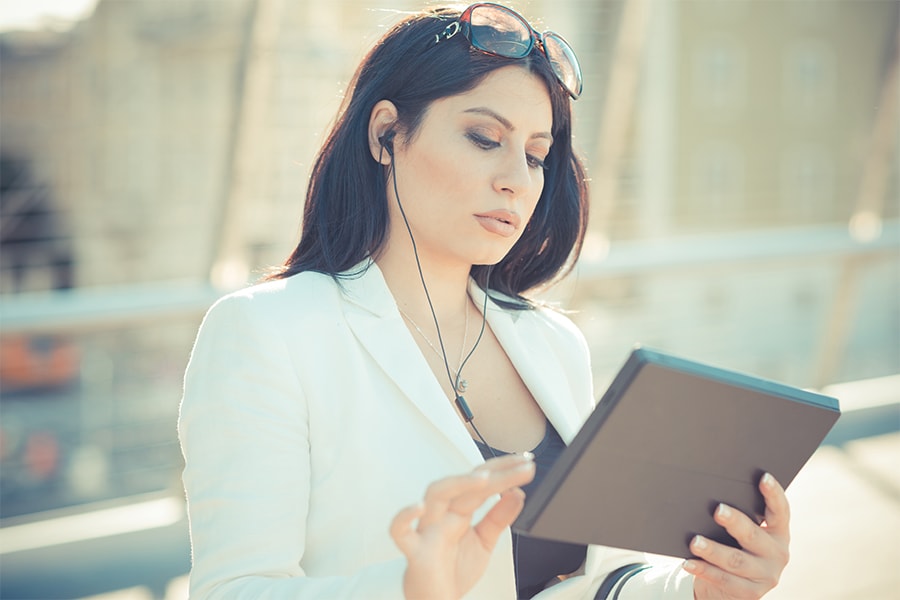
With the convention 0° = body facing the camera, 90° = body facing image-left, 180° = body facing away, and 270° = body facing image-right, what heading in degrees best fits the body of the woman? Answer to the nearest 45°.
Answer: approximately 315°

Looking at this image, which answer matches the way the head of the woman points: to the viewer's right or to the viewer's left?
to the viewer's right
